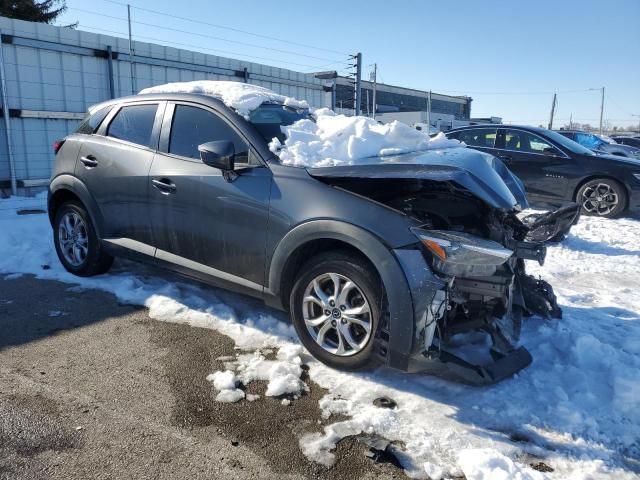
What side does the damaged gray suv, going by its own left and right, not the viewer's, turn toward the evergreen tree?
back

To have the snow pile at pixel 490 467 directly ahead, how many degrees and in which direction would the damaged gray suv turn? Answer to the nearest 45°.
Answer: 0° — it already faces it

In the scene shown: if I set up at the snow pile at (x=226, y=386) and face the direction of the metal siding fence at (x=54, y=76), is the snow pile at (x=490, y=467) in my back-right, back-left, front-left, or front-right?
back-right

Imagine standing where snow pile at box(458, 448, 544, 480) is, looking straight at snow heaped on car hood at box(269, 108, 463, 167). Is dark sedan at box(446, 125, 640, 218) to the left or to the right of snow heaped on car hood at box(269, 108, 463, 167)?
right

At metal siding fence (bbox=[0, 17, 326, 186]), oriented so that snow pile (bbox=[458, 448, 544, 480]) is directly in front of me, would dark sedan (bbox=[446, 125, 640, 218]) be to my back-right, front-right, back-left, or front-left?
front-left

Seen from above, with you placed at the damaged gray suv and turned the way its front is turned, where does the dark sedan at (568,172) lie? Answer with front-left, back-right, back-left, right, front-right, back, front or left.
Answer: left

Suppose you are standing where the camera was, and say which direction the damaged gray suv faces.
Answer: facing the viewer and to the right of the viewer

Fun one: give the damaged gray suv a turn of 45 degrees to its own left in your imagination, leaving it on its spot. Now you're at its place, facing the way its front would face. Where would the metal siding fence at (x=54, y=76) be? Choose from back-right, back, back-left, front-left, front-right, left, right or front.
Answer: back-left
